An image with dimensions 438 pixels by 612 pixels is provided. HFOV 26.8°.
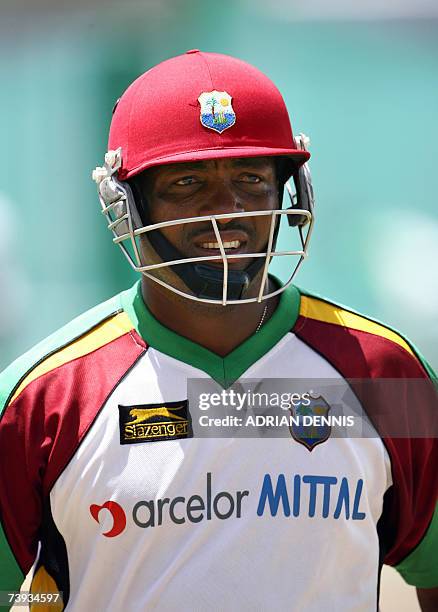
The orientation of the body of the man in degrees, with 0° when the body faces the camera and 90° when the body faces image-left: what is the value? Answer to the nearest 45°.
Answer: approximately 0°
